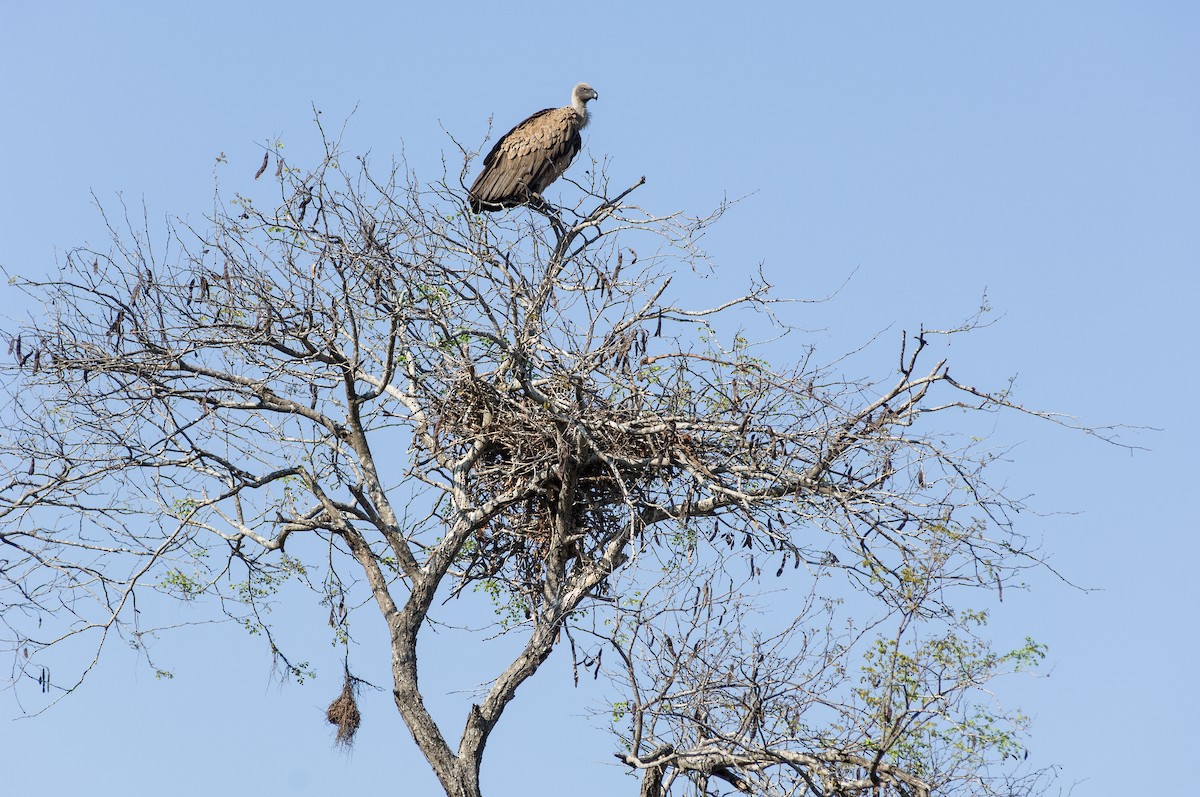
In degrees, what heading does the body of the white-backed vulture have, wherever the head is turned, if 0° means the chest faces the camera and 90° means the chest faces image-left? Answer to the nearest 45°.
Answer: approximately 270°
